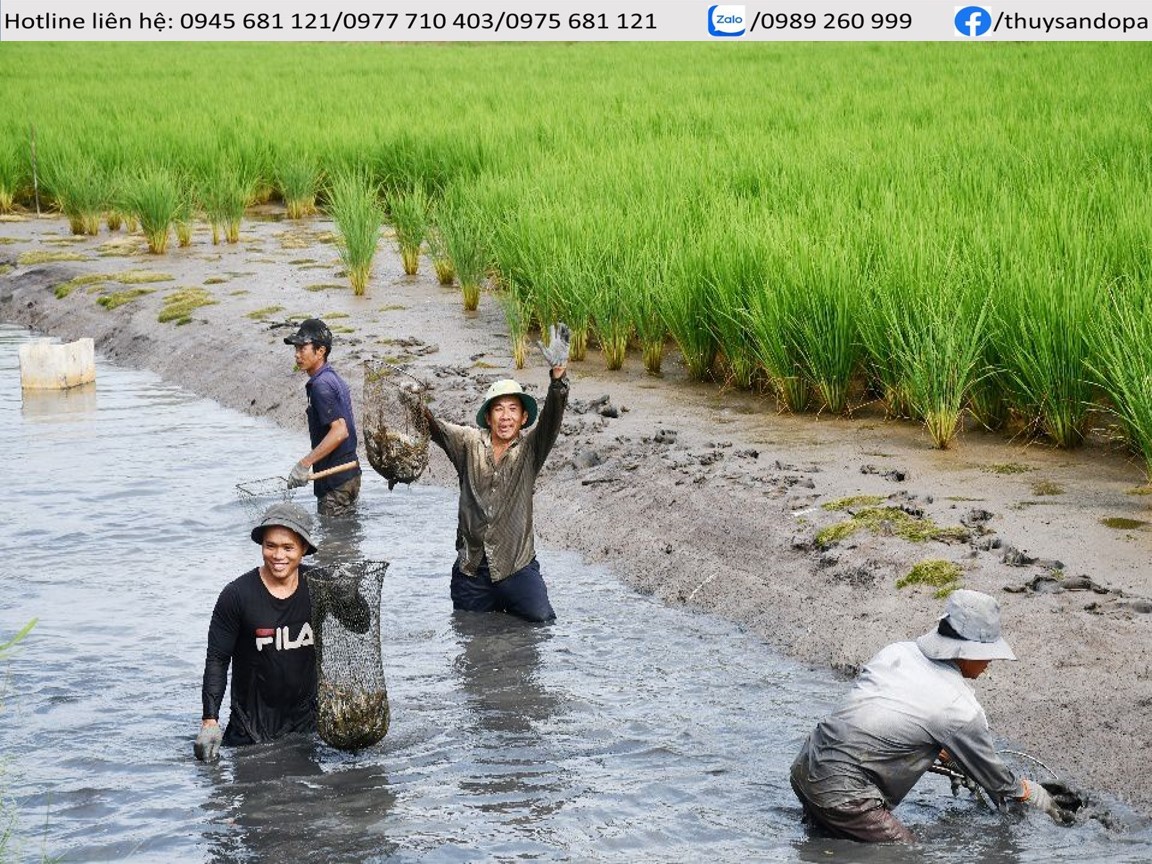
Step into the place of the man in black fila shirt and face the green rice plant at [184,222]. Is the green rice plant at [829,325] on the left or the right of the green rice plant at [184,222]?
right

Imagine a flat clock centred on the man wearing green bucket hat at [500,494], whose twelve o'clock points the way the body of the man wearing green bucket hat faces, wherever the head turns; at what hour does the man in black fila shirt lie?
The man in black fila shirt is roughly at 1 o'clock from the man wearing green bucket hat.

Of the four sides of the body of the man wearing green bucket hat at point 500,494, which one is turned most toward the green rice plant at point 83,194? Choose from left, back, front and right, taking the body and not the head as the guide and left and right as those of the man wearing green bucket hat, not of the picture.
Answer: back

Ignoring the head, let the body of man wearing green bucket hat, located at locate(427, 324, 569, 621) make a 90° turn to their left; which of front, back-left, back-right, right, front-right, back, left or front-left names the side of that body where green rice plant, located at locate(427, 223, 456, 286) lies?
left

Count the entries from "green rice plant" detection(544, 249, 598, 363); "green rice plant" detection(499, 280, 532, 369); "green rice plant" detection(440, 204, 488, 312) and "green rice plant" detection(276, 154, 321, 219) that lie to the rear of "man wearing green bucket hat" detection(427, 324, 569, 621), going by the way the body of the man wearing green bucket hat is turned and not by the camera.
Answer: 4

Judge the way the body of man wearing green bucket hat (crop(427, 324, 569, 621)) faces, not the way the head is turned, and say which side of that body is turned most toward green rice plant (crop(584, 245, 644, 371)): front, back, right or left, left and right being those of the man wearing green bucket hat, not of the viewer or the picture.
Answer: back

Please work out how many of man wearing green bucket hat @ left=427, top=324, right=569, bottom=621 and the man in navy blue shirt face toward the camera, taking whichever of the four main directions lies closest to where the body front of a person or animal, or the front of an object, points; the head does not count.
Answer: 1

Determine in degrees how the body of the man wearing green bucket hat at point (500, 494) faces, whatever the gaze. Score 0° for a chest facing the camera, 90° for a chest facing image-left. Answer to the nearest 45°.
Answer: approximately 0°
